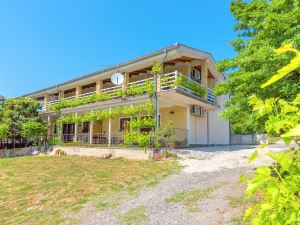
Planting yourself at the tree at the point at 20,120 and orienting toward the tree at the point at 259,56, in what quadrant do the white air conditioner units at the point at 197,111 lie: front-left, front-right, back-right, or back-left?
front-left

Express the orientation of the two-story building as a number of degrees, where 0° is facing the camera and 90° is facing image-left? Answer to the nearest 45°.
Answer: approximately 45°

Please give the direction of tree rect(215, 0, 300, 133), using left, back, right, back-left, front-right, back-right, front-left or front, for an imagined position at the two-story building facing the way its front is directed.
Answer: front-left
